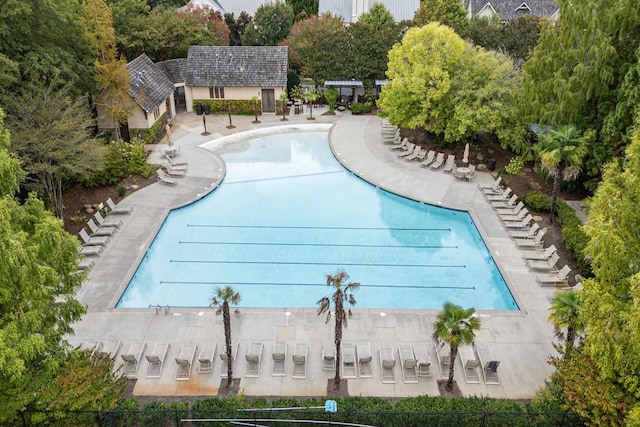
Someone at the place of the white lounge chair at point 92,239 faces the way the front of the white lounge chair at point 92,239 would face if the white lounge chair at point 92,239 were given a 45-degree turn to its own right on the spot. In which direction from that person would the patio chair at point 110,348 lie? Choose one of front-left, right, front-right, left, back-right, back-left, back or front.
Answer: front-right

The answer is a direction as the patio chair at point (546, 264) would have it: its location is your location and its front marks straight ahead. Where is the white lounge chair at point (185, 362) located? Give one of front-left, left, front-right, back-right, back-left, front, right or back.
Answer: front-left

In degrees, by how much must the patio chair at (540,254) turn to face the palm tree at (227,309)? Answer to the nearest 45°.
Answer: approximately 45° to its left

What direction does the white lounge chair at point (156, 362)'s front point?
away from the camera

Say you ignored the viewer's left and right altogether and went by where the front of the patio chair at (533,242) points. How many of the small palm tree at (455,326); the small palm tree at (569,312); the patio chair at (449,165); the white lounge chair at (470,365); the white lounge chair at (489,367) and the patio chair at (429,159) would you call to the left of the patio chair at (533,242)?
4

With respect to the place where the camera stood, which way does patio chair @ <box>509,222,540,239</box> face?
facing to the left of the viewer

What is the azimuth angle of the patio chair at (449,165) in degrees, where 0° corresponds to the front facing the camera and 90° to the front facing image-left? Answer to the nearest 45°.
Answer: approximately 45°

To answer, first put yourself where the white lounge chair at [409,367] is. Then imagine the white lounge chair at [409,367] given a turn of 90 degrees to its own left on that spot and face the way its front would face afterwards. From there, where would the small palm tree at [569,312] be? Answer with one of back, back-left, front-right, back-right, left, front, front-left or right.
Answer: back

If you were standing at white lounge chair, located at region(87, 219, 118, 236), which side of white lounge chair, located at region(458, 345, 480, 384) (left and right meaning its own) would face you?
left

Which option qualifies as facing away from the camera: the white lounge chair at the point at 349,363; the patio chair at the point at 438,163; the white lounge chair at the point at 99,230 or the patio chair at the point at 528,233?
the white lounge chair at the point at 349,363

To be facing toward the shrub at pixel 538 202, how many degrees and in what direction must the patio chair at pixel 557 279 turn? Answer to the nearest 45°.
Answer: approximately 90° to its right

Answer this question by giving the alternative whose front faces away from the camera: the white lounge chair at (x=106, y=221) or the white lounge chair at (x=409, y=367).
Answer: the white lounge chair at (x=409, y=367)

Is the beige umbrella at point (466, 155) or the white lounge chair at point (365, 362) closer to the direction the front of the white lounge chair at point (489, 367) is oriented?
the beige umbrella

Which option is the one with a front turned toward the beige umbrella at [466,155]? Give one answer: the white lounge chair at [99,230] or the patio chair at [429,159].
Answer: the white lounge chair

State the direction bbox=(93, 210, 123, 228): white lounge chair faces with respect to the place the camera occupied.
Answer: facing to the right of the viewer

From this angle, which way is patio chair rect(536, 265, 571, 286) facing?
to the viewer's left

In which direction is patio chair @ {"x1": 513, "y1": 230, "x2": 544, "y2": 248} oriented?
to the viewer's left

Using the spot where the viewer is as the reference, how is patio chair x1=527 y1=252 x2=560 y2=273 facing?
facing to the left of the viewer
